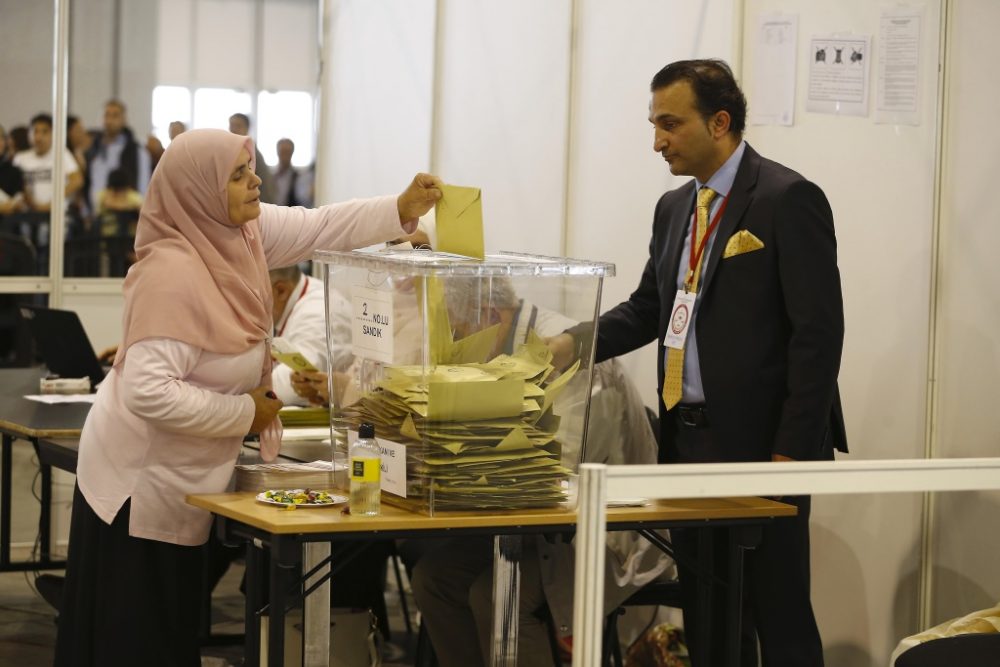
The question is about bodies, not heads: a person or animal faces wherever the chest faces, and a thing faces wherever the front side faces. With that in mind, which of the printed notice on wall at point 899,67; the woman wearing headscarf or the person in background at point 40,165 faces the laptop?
the person in background

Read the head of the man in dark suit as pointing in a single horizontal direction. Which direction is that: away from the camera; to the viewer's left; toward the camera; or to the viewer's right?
to the viewer's left

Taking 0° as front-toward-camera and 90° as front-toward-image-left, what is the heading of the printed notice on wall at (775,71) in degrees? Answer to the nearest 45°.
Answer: approximately 0°

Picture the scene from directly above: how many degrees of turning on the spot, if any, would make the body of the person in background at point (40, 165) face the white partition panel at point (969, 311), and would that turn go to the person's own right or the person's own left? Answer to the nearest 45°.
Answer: approximately 45° to the person's own left

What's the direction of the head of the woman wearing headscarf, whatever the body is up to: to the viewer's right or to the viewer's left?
to the viewer's right

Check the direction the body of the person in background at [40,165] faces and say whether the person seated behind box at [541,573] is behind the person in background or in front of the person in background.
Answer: in front

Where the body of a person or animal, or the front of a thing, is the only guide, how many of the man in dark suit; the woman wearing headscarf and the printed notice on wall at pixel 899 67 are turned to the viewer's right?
1

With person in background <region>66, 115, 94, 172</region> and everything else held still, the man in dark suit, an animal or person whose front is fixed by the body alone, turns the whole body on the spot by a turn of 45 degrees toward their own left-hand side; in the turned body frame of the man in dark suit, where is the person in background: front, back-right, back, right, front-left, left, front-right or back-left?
back-right

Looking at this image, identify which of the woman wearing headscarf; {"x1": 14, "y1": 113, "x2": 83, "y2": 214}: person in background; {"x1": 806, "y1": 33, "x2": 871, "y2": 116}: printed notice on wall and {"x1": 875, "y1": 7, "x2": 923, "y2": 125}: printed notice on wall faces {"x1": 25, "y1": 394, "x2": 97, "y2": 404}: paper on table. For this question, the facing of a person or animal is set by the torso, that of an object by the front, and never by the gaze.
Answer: the person in background

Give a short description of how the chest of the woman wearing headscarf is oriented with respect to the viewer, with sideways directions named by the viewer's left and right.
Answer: facing to the right of the viewer

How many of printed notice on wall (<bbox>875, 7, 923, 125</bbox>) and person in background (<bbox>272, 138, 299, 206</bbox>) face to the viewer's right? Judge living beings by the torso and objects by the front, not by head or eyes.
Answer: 0

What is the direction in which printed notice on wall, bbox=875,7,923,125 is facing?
toward the camera
